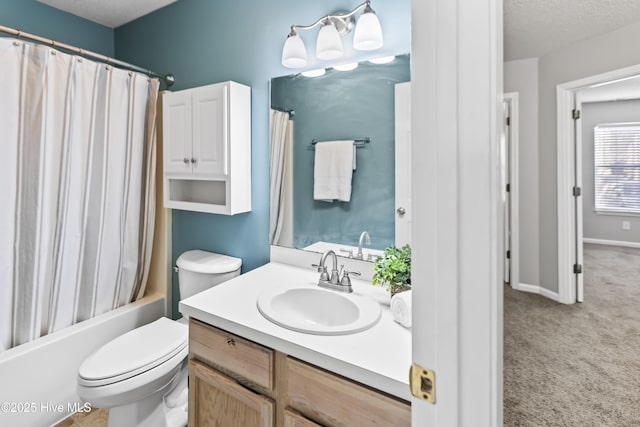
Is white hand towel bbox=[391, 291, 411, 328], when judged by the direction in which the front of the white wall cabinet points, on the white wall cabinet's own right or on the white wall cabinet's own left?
on the white wall cabinet's own left

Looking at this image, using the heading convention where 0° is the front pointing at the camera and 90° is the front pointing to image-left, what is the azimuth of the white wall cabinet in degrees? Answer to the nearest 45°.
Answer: approximately 45°

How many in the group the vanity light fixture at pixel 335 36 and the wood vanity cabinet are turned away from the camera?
0

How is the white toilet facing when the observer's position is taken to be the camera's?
facing the viewer and to the left of the viewer

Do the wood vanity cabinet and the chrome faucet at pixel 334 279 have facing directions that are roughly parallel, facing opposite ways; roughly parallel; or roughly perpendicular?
roughly parallel

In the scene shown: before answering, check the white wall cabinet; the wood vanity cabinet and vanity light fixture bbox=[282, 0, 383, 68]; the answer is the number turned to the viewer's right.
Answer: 0

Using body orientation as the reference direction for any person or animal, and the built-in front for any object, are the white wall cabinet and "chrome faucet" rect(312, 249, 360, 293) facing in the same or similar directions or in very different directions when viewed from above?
same or similar directions

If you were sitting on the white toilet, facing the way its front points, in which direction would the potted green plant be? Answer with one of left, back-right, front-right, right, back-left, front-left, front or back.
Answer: left

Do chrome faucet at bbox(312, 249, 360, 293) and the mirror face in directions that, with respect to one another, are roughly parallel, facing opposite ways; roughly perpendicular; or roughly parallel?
roughly parallel

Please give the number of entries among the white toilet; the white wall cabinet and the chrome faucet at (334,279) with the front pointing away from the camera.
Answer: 0

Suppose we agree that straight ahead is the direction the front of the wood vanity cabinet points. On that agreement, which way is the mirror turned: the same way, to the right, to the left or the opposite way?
the same way

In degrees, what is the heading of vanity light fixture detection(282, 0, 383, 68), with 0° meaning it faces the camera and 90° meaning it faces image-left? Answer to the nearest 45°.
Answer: approximately 45°

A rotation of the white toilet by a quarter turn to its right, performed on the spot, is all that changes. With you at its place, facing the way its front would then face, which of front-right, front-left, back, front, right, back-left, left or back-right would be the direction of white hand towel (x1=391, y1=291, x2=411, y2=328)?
back

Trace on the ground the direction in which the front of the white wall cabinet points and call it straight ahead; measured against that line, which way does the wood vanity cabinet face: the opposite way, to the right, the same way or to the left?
the same way
